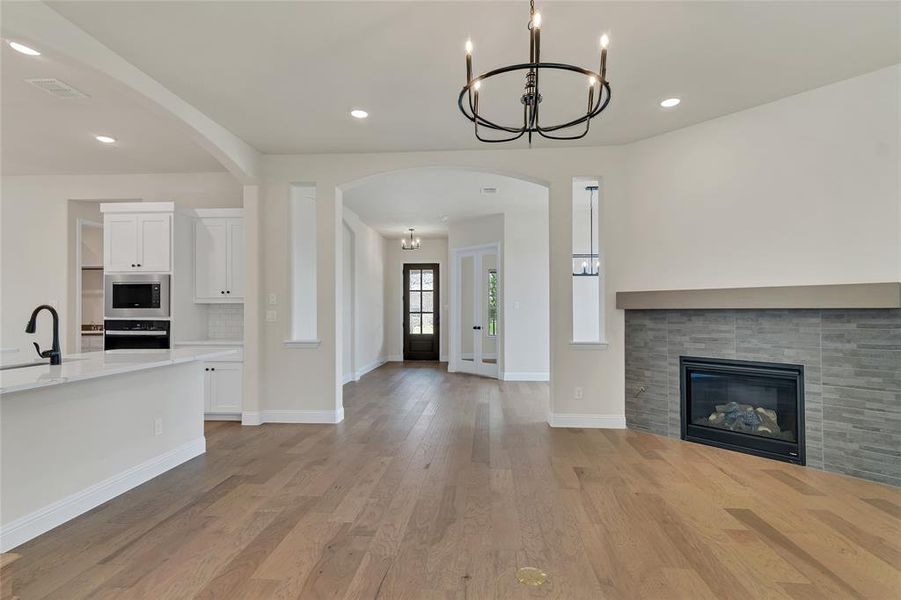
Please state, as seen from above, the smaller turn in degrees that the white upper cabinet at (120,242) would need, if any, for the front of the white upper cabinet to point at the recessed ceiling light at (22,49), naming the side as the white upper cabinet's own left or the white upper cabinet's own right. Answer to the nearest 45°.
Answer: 0° — it already faces it

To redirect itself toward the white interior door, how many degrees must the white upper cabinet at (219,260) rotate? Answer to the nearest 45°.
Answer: approximately 90° to its left

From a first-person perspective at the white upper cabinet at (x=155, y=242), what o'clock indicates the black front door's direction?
The black front door is roughly at 8 o'clock from the white upper cabinet.

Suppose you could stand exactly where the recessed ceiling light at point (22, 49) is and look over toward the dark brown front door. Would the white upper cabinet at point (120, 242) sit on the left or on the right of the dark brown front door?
left
